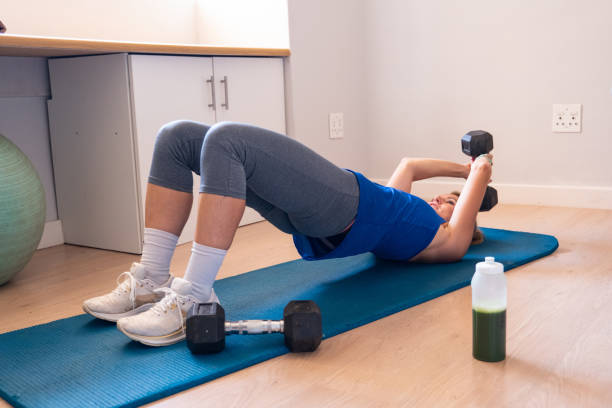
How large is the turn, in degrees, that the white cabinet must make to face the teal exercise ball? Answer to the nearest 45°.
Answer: approximately 90° to its right

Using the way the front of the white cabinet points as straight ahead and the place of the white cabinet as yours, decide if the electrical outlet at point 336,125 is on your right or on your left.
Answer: on your left

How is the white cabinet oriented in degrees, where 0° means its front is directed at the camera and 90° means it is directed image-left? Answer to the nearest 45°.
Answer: approximately 315°
